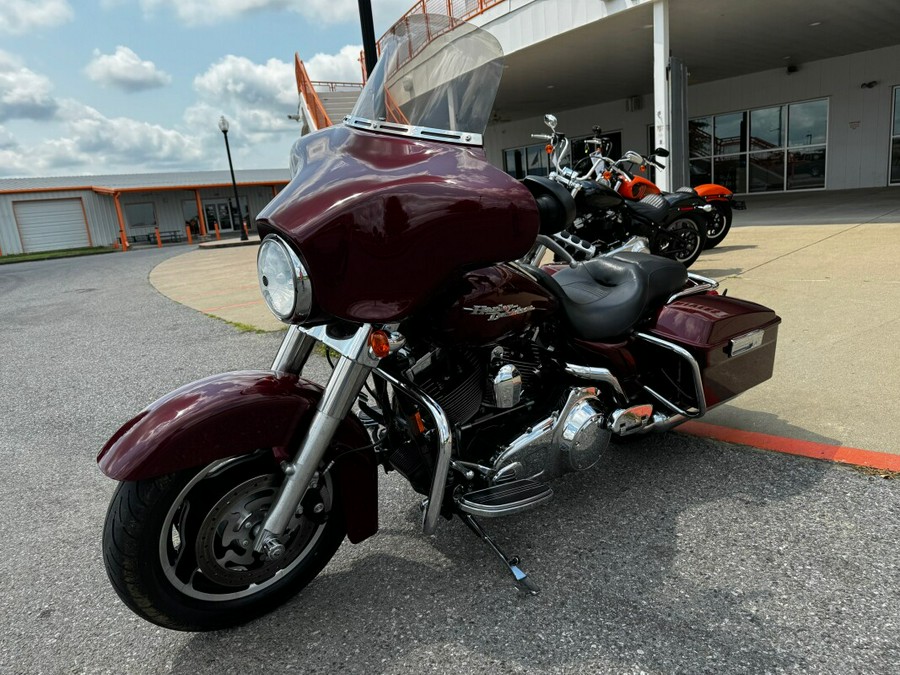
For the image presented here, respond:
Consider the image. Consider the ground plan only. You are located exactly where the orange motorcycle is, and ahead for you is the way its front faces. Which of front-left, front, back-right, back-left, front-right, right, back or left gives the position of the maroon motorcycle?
front-left

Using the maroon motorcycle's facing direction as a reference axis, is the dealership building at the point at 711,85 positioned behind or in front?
behind

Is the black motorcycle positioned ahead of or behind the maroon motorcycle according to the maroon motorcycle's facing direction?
behind

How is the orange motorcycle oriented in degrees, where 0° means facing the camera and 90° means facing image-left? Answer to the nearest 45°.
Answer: approximately 45°

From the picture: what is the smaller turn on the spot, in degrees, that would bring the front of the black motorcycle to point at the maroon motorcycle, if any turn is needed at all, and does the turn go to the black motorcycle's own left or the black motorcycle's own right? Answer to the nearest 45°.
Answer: approximately 45° to the black motorcycle's own left

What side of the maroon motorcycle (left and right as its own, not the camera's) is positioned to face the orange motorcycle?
back

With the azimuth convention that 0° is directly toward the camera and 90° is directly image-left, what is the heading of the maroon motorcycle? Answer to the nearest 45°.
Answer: approximately 45°

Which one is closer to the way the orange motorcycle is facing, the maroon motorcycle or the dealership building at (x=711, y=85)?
the maroon motorcycle
